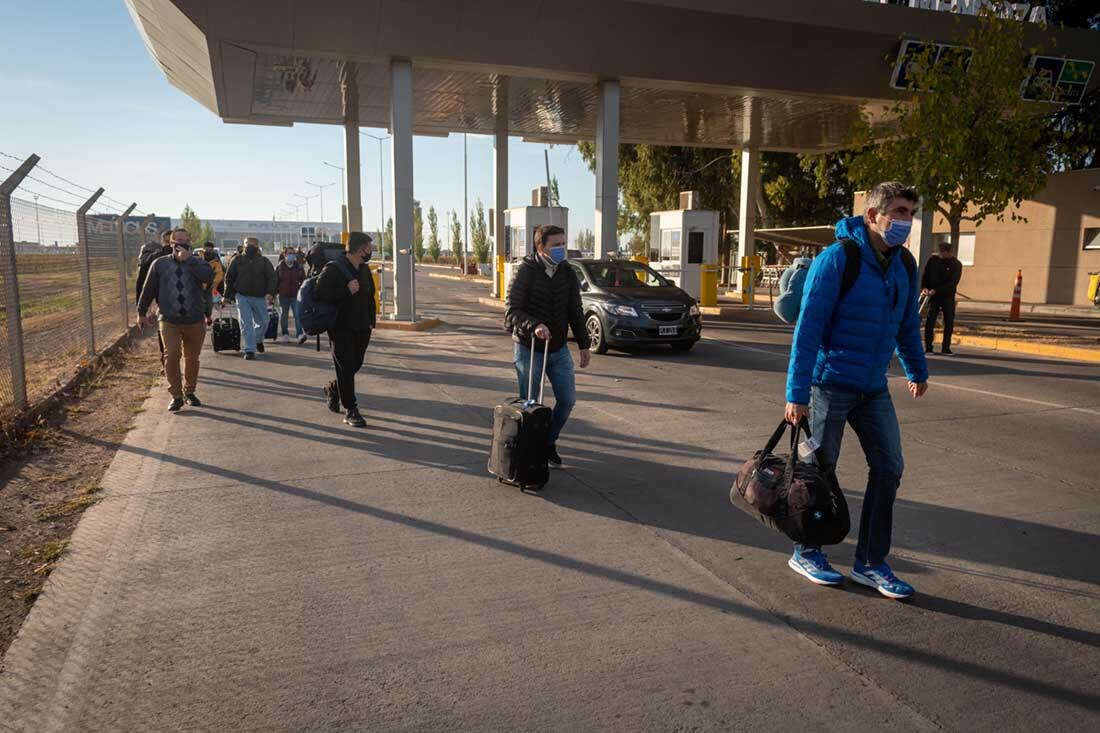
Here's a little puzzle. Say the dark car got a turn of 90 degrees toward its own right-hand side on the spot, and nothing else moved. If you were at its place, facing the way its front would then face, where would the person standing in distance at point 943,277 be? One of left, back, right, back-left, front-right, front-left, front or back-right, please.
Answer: back-left

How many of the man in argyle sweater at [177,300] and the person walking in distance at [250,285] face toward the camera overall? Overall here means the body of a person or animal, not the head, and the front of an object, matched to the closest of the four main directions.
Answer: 2

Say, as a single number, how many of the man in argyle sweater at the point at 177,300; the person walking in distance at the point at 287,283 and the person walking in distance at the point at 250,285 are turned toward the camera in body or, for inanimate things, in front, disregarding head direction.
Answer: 3

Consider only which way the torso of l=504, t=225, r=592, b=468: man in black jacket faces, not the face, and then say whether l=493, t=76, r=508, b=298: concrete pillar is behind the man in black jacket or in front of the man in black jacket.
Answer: behind

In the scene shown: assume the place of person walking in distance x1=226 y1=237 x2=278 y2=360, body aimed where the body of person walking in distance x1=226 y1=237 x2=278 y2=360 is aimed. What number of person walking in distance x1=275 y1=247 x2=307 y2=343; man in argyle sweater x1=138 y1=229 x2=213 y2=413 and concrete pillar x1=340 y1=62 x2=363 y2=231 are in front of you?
1

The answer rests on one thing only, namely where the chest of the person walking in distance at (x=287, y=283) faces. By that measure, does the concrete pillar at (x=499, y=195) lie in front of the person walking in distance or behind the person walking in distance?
behind

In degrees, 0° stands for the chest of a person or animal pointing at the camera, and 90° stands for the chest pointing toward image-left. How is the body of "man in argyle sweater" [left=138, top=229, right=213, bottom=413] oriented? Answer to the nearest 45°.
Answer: approximately 0°

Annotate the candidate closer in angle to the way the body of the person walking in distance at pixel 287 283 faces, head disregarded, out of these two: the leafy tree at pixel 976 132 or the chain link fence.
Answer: the chain link fence

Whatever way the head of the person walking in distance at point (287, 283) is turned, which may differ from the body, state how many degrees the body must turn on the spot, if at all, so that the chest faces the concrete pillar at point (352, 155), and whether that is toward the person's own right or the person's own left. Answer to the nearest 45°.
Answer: approximately 180°

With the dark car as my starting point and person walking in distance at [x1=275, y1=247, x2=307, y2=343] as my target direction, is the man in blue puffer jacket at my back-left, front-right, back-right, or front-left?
back-left

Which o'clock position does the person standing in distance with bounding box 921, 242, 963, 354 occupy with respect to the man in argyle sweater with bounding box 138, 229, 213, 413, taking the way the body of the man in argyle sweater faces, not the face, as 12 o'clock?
The person standing in distance is roughly at 9 o'clock from the man in argyle sweater.
